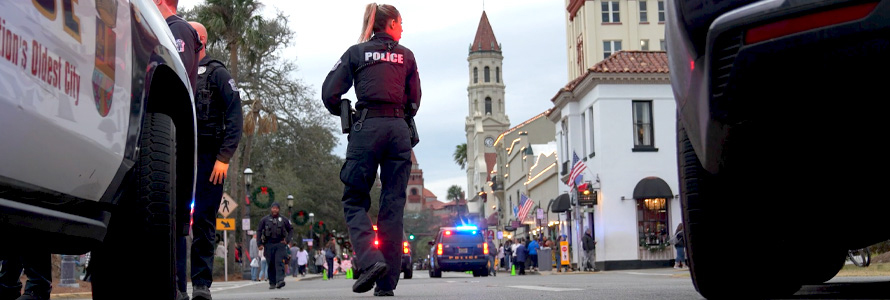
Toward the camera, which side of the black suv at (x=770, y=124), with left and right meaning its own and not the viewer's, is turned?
back

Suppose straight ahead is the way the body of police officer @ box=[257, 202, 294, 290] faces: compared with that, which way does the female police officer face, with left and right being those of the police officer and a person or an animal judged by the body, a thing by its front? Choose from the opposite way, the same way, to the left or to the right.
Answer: the opposite way

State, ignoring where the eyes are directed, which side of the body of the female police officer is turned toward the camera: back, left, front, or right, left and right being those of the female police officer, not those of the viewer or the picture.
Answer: back

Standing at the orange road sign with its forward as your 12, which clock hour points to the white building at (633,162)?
The white building is roughly at 8 o'clock from the orange road sign.

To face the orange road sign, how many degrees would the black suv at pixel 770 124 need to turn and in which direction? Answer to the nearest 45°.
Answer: approximately 45° to its left

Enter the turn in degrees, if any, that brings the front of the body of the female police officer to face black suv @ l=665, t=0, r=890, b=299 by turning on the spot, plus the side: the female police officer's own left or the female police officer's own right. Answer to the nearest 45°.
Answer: approximately 180°

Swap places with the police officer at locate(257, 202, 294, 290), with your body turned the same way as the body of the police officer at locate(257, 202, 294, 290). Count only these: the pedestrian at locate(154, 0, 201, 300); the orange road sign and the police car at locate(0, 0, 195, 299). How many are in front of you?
2

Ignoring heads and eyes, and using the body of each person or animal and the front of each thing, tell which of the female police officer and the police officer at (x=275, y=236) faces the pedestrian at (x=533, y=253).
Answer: the female police officer
